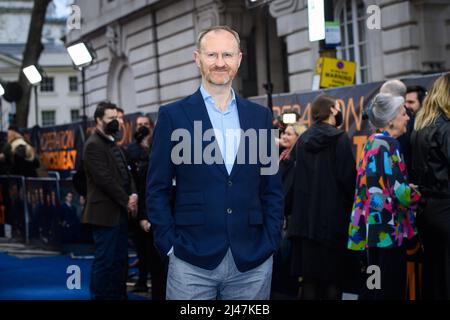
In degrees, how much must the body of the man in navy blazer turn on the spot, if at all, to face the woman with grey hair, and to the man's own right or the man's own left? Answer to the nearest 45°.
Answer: approximately 135° to the man's own left

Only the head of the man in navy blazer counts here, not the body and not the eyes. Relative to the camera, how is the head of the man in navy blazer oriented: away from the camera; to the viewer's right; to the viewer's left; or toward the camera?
toward the camera

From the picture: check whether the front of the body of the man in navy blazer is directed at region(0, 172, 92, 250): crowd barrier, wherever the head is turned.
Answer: no

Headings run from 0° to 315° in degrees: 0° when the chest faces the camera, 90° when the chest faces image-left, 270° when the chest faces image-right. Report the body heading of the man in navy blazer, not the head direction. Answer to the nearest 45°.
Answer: approximately 0°

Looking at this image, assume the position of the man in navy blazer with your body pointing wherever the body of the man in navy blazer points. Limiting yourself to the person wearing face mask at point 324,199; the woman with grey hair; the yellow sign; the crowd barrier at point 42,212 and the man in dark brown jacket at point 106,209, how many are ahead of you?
0

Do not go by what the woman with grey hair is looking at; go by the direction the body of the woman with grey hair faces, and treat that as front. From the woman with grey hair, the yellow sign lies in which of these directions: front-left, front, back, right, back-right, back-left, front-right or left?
left

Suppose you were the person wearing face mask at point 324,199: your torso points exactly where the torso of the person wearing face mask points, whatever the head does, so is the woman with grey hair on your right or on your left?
on your right

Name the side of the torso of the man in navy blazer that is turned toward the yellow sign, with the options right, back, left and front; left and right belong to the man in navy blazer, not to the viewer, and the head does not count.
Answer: back

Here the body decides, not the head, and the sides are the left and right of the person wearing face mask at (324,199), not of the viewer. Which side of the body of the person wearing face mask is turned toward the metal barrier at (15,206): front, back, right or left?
left
